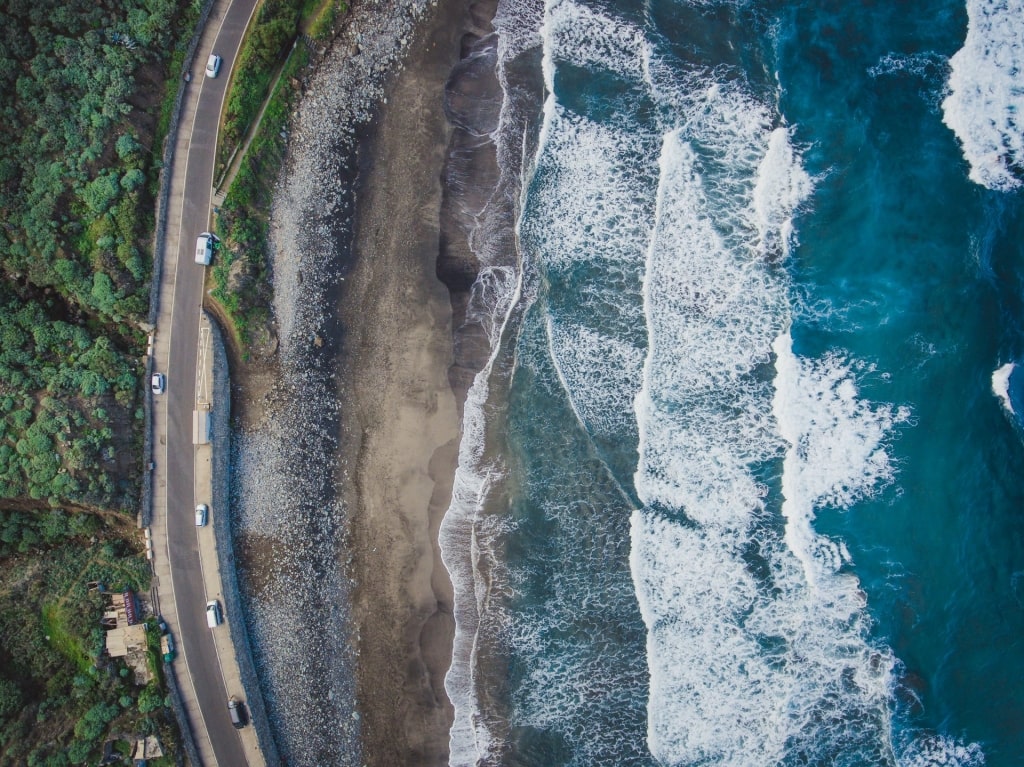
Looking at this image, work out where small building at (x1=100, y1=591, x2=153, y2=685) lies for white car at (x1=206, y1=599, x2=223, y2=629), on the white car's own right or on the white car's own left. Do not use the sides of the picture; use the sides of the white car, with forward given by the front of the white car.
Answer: on the white car's own left
